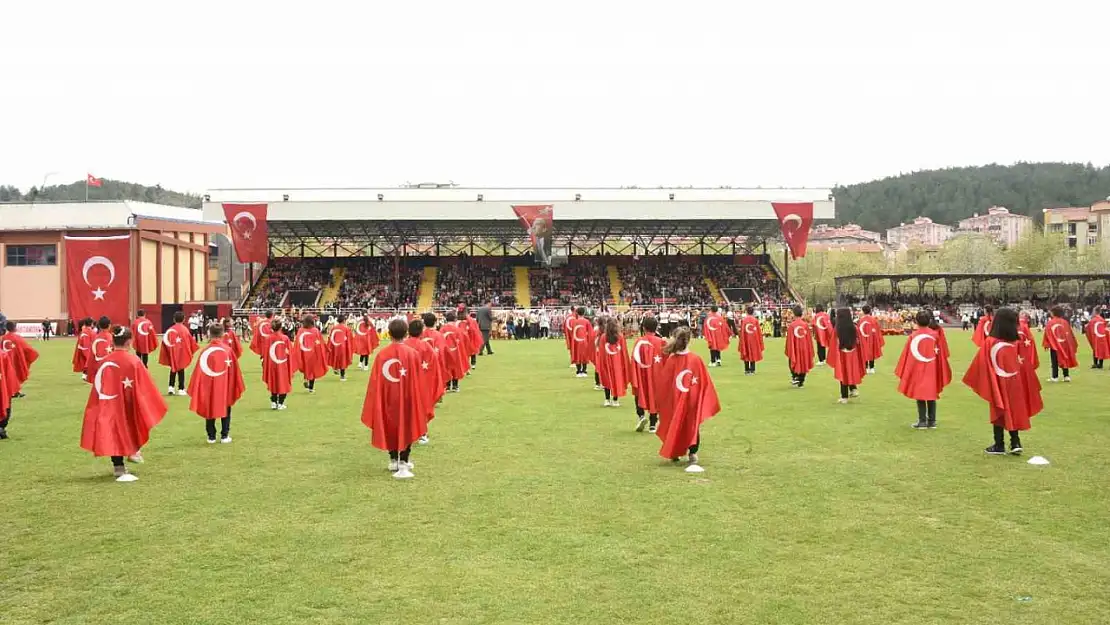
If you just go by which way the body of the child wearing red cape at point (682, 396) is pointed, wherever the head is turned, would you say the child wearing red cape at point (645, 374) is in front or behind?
in front

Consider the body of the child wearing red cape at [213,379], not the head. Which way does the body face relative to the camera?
away from the camera

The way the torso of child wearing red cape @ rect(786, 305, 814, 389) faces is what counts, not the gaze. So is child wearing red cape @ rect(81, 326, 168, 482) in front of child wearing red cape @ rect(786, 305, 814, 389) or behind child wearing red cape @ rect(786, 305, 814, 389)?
behind

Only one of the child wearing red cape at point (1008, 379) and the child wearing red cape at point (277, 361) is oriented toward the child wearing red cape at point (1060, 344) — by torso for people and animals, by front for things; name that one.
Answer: the child wearing red cape at point (1008, 379)

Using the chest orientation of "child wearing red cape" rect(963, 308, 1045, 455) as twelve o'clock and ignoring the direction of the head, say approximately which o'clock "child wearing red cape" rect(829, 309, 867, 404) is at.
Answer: "child wearing red cape" rect(829, 309, 867, 404) is roughly at 11 o'clock from "child wearing red cape" rect(963, 308, 1045, 455).

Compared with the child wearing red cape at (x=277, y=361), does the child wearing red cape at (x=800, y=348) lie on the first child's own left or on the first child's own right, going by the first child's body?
on the first child's own right

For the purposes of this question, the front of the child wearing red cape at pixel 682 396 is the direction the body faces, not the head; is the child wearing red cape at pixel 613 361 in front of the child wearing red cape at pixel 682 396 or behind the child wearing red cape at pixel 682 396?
in front

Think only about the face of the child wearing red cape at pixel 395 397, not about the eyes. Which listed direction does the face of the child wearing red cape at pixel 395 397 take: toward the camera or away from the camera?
away from the camera

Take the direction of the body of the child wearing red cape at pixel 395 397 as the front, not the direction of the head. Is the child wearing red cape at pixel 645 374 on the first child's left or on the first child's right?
on the first child's right

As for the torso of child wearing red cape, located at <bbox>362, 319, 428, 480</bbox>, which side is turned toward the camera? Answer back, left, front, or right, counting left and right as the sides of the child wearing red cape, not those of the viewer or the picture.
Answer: back

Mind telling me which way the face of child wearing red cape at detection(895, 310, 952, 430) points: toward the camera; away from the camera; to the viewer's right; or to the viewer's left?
away from the camera

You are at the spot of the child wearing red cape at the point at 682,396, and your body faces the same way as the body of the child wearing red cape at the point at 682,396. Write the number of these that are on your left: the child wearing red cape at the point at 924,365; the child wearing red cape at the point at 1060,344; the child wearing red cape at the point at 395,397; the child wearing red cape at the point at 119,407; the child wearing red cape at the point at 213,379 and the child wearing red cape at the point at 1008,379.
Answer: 3

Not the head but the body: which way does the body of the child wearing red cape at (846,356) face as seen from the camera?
away from the camera

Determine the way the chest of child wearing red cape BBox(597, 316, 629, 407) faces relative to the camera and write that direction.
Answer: away from the camera

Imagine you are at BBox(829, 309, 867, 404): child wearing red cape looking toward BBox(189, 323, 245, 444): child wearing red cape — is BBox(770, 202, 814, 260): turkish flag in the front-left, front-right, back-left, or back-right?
back-right

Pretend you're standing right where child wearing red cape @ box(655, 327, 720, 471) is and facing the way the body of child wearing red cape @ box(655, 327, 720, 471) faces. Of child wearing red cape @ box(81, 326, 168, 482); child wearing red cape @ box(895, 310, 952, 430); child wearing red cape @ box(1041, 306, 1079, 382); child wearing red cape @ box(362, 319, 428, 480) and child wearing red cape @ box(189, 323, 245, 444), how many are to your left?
3

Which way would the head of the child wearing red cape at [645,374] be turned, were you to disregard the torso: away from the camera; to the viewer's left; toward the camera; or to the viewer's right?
away from the camera

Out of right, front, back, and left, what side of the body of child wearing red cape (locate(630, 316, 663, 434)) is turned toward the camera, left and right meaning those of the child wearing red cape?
back
